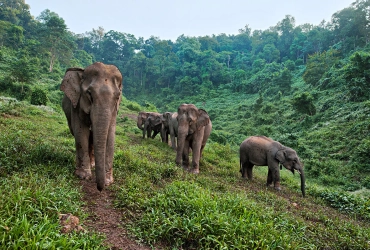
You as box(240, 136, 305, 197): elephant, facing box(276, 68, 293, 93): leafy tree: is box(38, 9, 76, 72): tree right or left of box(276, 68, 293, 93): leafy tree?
left

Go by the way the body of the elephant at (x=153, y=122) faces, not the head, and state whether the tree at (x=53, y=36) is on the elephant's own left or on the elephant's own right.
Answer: on the elephant's own right

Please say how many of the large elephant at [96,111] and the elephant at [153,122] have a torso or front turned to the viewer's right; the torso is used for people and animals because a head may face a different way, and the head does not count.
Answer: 0

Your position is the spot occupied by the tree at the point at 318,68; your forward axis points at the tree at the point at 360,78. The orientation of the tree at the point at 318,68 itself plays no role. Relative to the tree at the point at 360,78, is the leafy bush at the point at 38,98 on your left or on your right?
right

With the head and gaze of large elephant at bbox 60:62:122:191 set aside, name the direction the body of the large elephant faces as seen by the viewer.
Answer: toward the camera

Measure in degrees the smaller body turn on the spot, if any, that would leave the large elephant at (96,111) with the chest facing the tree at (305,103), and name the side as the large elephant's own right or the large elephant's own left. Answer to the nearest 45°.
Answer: approximately 135° to the large elephant's own left

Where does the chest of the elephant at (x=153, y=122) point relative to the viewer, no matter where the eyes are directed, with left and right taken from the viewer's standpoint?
facing the viewer and to the left of the viewer

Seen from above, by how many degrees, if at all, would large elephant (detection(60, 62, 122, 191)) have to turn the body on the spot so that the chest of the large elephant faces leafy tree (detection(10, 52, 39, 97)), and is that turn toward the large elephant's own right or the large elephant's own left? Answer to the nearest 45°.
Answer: approximately 180°
